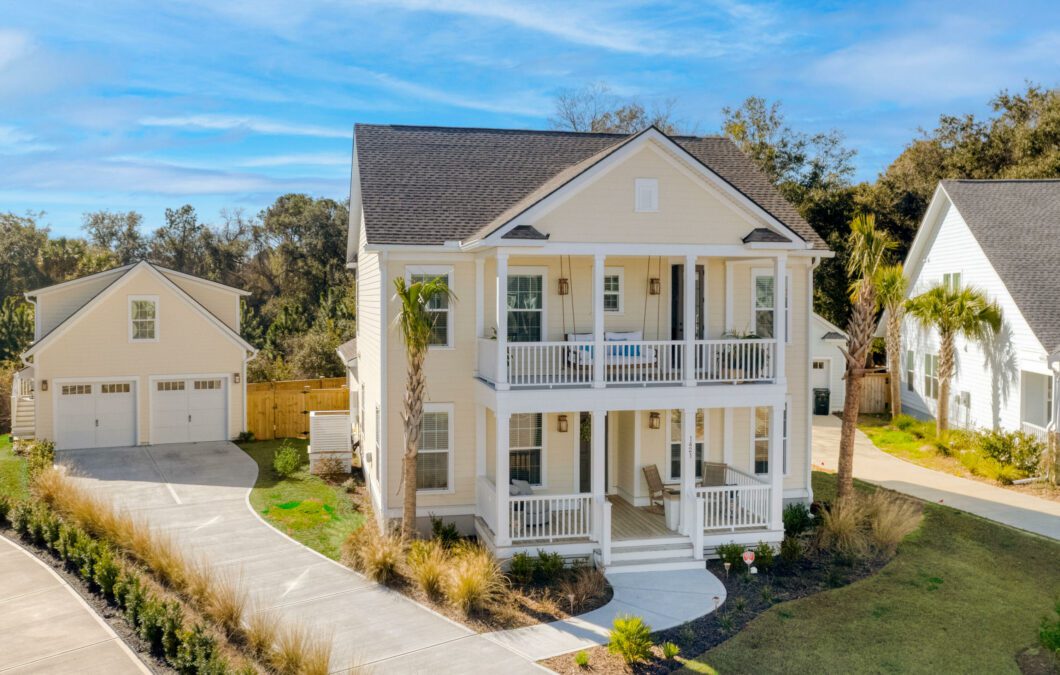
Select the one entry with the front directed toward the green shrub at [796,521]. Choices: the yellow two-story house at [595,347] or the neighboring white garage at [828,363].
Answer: the neighboring white garage

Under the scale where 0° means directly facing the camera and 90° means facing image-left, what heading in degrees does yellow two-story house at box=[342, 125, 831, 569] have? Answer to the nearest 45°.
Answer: approximately 0°

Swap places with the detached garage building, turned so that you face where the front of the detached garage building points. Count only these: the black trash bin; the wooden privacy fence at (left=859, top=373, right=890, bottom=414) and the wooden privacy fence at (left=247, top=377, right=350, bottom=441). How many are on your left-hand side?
3

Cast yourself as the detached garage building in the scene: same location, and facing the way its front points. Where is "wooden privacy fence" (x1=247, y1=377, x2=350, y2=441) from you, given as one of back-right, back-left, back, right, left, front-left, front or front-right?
left

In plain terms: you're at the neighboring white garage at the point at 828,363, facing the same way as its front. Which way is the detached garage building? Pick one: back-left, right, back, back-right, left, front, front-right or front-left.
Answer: front-right

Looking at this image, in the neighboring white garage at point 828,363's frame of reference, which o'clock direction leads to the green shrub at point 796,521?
The green shrub is roughly at 12 o'clock from the neighboring white garage.

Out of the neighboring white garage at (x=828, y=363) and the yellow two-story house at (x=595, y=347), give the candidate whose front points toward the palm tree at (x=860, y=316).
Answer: the neighboring white garage

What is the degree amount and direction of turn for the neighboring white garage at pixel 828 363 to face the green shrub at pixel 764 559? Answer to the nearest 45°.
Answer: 0° — it already faces it

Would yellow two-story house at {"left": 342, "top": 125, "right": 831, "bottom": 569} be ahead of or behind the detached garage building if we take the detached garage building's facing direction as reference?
ahead

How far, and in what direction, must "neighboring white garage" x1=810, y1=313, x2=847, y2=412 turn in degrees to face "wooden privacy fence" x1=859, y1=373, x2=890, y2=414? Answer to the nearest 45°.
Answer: approximately 135° to its left
